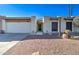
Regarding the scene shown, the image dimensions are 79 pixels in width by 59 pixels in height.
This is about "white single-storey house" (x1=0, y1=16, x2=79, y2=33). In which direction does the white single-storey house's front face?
toward the camera
